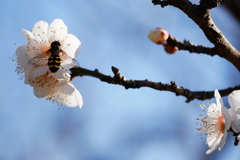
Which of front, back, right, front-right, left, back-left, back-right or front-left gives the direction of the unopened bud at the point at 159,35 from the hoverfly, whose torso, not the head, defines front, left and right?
front-right

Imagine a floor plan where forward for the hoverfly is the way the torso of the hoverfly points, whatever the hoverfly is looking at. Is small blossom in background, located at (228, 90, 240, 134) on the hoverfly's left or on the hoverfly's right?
on the hoverfly's right

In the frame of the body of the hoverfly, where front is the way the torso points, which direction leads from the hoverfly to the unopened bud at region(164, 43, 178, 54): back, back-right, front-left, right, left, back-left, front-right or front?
front-right

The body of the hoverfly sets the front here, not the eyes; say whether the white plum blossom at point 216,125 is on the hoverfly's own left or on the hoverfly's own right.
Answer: on the hoverfly's own right

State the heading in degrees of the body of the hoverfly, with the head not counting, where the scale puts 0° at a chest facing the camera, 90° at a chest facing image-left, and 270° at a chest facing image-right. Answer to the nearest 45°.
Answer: approximately 180°
